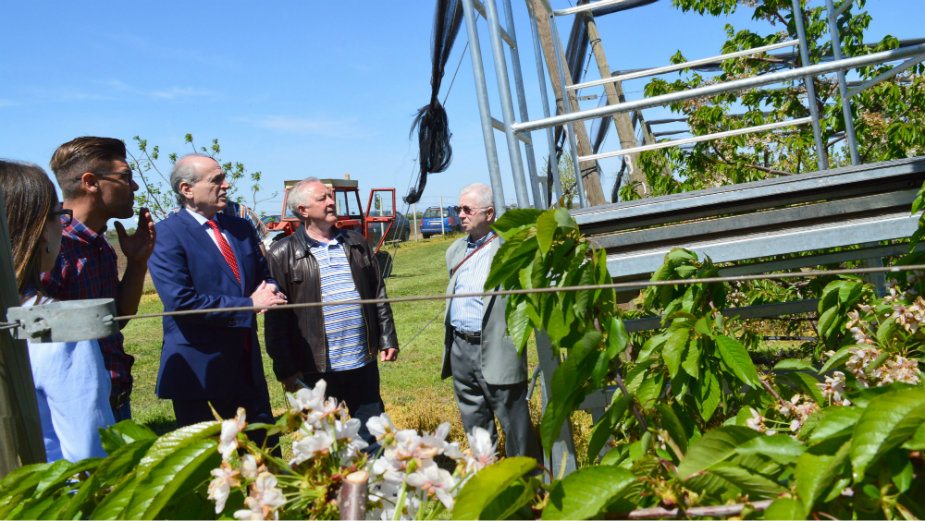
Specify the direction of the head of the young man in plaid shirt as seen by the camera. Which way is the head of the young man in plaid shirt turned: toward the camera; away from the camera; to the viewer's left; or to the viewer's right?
to the viewer's right

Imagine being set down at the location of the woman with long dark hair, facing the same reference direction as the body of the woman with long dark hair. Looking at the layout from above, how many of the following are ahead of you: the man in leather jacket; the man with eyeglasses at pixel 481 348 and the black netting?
3

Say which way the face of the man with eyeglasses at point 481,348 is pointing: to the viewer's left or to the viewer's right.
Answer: to the viewer's left

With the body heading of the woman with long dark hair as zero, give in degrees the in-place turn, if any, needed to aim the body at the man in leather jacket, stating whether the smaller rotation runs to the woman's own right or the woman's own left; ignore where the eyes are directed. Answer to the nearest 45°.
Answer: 0° — they already face them

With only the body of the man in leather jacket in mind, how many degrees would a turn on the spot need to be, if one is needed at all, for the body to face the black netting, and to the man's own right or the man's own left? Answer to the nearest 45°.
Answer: approximately 90° to the man's own left

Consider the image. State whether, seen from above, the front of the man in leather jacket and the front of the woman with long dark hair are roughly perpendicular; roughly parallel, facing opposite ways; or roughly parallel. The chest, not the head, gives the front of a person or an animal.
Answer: roughly perpendicular

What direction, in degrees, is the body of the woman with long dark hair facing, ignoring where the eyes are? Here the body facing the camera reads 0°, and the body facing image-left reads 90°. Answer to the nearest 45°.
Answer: approximately 225°
